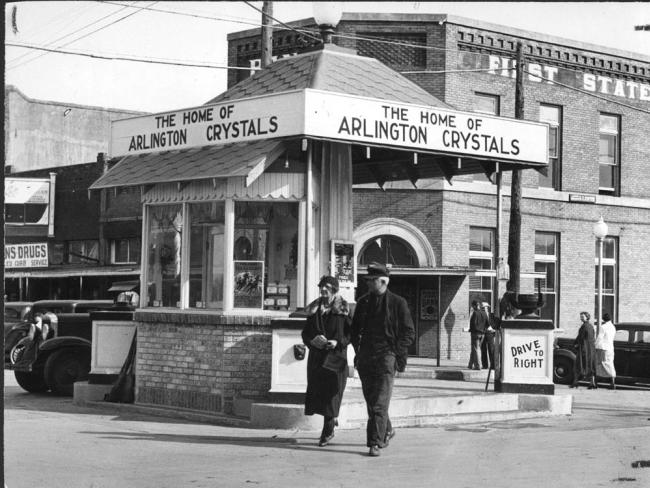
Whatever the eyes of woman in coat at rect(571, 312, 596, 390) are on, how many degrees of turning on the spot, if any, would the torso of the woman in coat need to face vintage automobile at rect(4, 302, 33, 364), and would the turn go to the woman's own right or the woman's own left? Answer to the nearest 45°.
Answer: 0° — they already face it

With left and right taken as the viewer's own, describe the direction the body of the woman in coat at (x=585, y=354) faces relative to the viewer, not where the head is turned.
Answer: facing to the left of the viewer

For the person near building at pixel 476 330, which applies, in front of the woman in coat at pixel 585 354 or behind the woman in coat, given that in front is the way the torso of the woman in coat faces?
in front

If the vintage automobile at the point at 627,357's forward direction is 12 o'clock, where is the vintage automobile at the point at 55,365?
the vintage automobile at the point at 55,365 is roughly at 11 o'clock from the vintage automobile at the point at 627,357.
